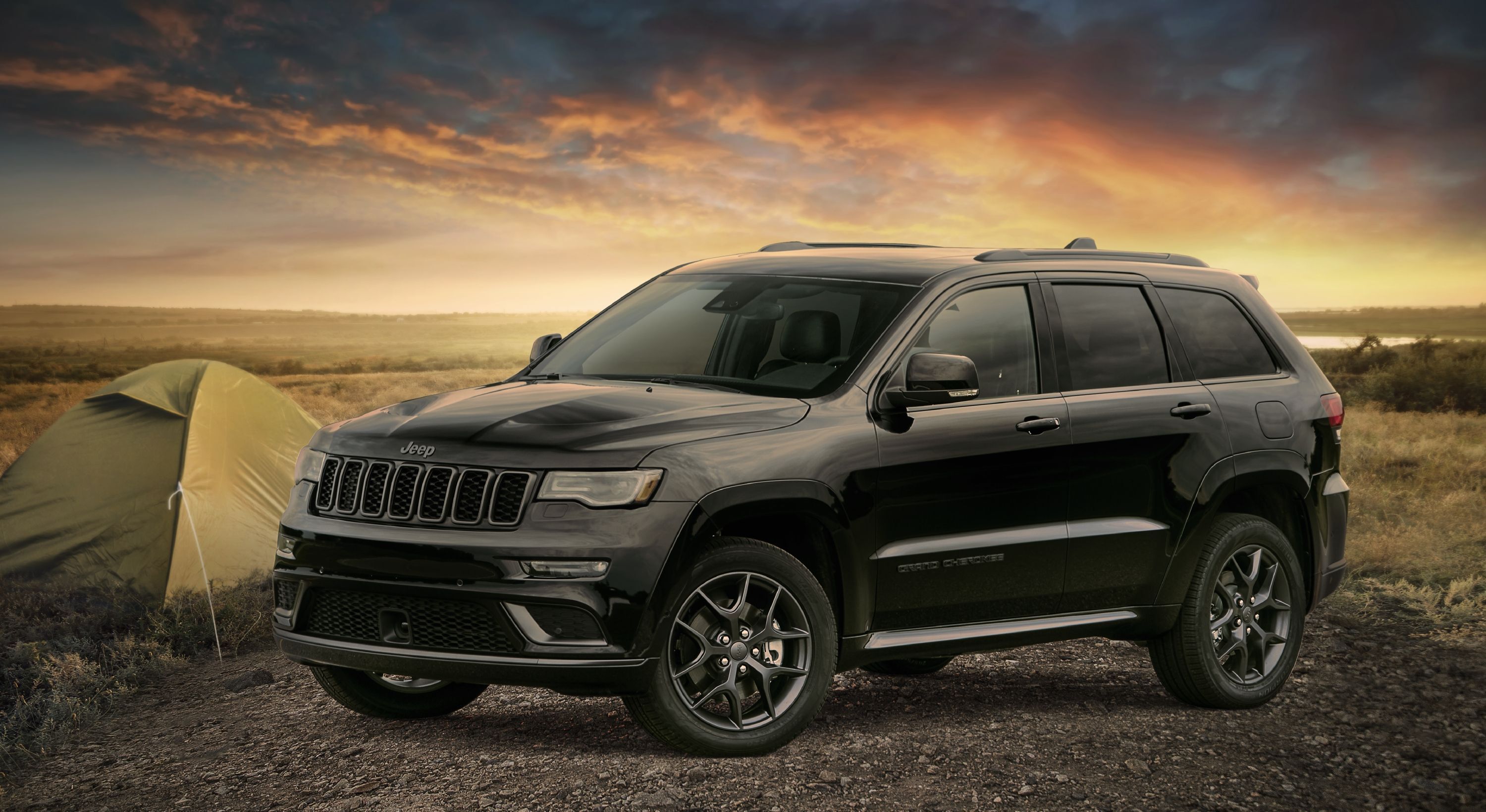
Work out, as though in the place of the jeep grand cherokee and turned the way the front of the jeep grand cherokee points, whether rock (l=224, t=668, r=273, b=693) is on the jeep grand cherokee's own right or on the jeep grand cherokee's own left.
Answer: on the jeep grand cherokee's own right

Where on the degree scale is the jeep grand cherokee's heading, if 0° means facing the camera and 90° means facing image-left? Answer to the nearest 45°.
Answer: approximately 45°

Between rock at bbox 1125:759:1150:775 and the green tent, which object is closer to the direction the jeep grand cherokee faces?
the green tent

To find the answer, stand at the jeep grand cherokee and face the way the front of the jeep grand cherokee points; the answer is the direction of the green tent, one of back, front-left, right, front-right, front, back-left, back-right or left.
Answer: right
